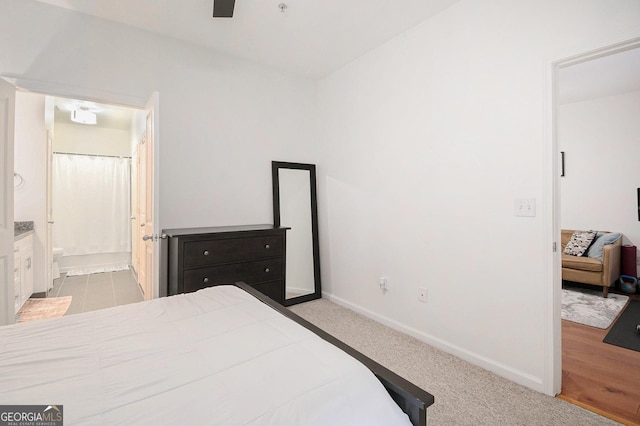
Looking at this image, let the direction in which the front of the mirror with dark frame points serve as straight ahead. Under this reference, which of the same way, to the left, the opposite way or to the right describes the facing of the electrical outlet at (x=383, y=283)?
to the right

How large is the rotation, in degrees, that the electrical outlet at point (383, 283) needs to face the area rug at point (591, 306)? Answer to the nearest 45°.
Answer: approximately 135° to its left

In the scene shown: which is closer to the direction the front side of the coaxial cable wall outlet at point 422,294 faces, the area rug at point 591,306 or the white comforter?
the white comforter

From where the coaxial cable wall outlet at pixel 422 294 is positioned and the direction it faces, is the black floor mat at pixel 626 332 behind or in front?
behind

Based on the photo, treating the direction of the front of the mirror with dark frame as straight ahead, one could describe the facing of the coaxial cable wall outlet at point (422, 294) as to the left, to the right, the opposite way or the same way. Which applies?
to the right

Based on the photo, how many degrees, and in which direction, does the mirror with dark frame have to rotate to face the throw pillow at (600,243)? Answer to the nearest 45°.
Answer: approximately 45° to its left

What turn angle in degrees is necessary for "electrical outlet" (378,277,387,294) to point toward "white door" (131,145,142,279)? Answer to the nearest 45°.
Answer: approximately 45° to its right

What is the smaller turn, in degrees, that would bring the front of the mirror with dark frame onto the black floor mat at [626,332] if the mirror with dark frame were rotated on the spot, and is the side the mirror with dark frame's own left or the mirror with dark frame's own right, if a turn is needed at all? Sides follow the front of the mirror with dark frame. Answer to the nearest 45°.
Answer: approximately 45° to the mirror with dark frame's own left
